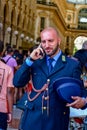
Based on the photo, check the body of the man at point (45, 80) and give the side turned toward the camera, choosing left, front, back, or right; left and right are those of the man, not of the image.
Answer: front

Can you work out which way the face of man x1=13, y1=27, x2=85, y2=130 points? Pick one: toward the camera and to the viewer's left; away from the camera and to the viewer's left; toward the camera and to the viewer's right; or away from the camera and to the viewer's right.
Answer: toward the camera and to the viewer's left

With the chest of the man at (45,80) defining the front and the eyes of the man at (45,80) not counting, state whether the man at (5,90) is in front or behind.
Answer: behind
